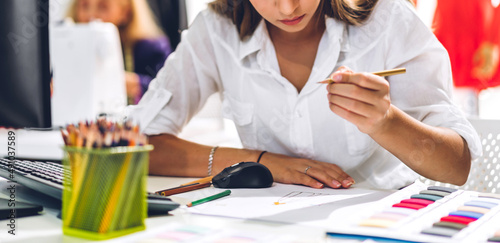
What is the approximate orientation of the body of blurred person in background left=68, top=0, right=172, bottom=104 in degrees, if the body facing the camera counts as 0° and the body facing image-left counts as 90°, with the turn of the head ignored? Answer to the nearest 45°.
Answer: approximately 45°

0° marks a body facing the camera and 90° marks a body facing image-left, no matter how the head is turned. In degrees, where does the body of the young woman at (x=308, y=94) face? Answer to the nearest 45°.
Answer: approximately 0°

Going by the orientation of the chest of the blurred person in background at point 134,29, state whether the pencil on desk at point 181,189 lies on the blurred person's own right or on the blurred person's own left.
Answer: on the blurred person's own left
